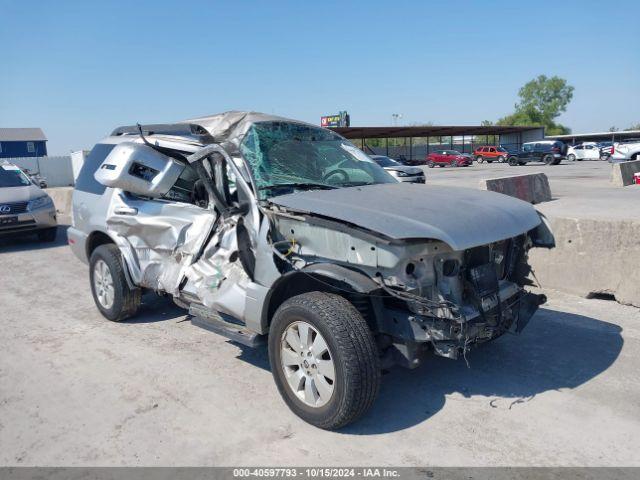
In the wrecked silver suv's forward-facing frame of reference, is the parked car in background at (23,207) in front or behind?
behind

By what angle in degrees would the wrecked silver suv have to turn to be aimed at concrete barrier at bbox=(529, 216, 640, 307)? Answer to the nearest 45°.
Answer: approximately 90° to its left

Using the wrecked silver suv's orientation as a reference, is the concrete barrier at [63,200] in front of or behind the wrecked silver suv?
behind

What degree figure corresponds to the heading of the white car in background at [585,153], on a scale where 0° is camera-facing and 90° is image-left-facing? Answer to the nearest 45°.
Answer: approximately 90°

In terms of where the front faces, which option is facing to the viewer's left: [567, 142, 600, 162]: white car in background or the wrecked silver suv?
the white car in background

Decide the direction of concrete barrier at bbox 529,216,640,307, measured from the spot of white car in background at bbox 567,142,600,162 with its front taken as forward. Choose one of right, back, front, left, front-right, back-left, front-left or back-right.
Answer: left

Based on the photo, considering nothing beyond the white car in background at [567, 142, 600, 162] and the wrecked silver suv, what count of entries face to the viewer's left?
1

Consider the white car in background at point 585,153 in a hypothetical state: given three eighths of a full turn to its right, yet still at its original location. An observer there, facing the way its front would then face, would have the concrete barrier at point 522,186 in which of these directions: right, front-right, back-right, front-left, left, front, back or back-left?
back-right

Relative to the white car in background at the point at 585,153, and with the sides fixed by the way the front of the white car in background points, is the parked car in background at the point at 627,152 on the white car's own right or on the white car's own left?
on the white car's own left

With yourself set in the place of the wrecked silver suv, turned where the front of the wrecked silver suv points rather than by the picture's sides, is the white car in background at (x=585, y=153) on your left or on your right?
on your left

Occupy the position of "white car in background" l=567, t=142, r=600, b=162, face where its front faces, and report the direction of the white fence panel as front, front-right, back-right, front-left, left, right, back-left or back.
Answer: front-left

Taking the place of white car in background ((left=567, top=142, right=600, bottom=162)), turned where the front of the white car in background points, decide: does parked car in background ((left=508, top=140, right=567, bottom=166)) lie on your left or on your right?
on your left

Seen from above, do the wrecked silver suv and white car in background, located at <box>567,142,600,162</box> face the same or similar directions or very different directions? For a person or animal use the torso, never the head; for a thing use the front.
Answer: very different directions

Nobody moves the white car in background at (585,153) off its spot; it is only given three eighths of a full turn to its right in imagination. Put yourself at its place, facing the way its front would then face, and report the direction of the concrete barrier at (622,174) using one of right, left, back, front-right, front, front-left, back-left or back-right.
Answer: back-right

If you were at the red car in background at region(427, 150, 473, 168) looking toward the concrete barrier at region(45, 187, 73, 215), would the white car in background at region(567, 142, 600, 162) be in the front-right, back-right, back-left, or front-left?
back-left
